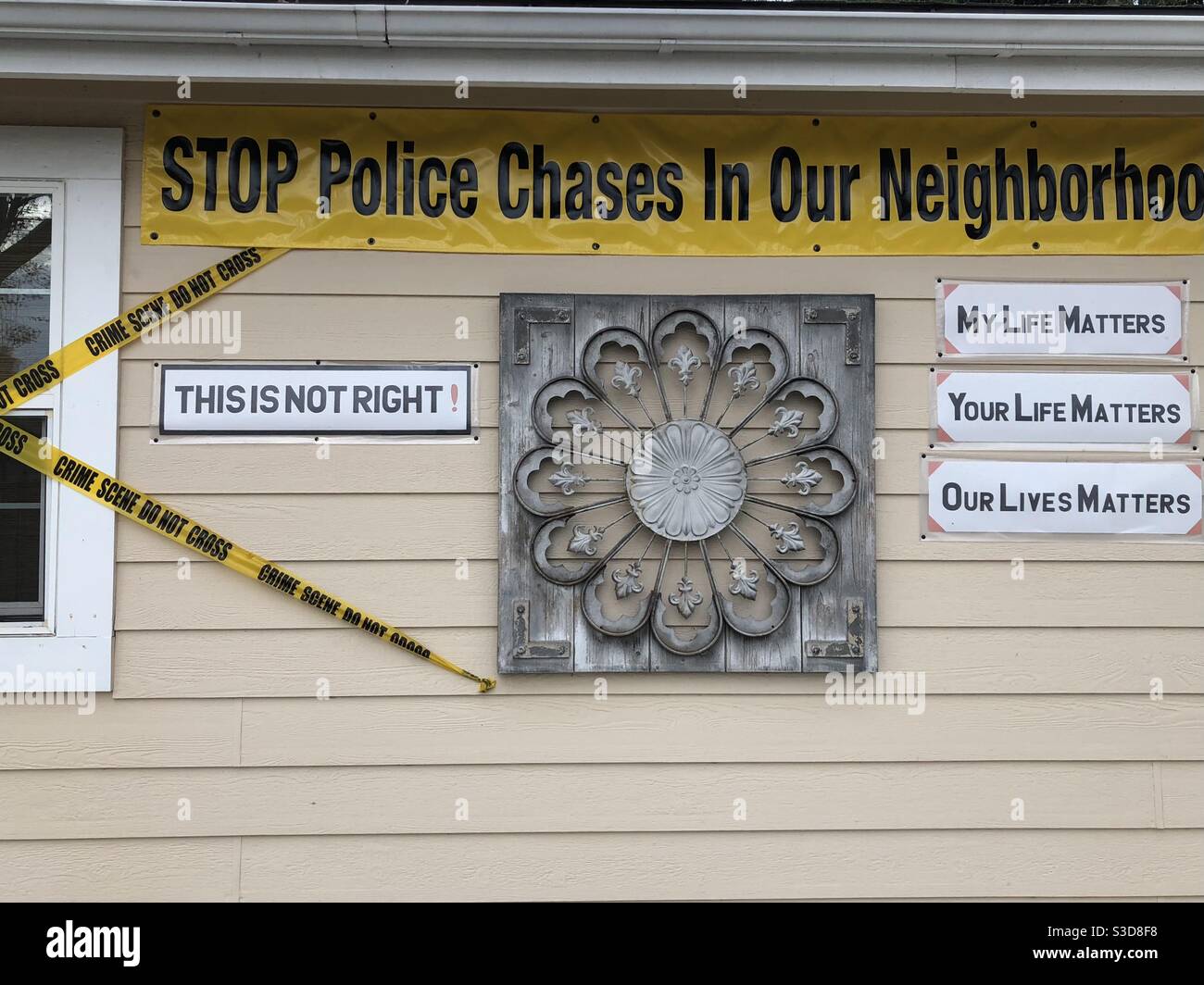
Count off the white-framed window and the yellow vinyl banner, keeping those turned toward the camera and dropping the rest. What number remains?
2

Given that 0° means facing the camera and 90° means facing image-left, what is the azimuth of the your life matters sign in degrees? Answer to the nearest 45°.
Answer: approximately 0°

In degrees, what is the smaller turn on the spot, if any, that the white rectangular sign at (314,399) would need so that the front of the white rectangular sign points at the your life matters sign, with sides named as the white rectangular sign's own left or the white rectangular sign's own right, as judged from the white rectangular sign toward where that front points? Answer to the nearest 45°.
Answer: approximately 90° to the white rectangular sign's own left

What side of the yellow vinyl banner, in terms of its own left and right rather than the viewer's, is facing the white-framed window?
right

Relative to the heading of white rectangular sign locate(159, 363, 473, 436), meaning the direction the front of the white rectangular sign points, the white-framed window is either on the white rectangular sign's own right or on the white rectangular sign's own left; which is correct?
on the white rectangular sign's own right

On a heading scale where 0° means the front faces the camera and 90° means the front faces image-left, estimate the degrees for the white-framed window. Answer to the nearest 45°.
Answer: approximately 0°

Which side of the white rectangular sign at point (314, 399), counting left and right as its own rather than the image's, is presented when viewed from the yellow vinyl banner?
left
